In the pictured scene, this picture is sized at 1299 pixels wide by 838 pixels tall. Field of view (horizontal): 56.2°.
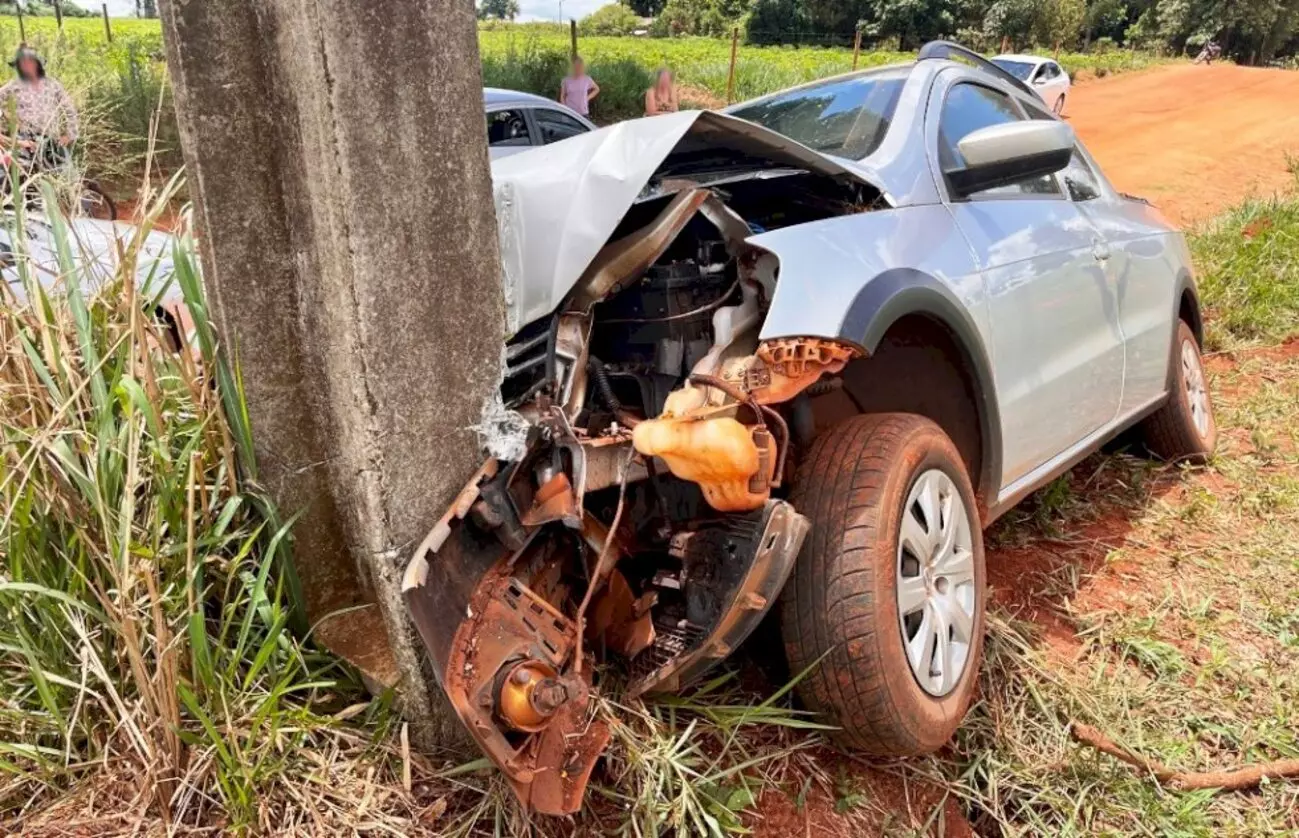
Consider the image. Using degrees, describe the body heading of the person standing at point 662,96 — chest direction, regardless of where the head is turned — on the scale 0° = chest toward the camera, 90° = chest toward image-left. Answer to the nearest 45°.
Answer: approximately 0°

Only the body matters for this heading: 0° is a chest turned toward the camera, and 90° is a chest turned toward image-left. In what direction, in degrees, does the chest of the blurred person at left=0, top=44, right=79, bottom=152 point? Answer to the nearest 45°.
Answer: approximately 0°

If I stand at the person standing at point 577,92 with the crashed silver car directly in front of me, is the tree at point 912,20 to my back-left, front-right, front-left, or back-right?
back-left

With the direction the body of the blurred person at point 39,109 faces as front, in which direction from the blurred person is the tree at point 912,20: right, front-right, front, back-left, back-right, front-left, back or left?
back-left

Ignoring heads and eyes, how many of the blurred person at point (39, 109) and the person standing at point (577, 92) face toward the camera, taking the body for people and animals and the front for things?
2

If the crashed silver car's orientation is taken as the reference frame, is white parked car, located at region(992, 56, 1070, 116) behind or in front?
behind

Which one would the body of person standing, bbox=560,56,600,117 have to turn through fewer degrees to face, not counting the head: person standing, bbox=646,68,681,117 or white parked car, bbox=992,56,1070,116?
the person standing

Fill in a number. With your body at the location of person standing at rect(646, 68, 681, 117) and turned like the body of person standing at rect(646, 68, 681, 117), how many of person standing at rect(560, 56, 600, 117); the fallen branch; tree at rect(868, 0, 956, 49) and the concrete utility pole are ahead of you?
2
